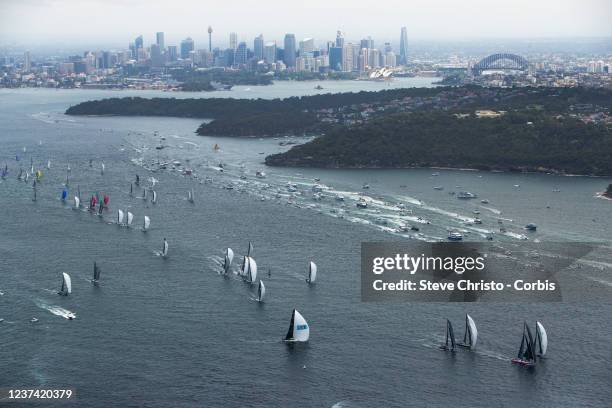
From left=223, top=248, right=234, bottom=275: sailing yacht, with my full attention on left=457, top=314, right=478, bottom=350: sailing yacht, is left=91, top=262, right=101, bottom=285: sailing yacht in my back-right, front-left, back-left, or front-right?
back-right

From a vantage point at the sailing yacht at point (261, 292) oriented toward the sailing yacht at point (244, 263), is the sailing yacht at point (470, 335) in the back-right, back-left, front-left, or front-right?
back-right

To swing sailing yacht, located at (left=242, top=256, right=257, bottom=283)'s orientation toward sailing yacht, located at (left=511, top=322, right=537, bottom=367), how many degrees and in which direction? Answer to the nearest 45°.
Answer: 0° — it already faces it

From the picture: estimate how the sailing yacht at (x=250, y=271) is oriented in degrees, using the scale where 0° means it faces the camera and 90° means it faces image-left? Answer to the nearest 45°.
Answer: approximately 315°

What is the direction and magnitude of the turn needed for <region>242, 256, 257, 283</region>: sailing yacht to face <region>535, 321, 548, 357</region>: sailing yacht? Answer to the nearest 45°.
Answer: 0° — it already faces it

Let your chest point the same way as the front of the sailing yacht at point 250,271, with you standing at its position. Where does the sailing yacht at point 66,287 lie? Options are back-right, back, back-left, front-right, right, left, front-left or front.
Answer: back-right

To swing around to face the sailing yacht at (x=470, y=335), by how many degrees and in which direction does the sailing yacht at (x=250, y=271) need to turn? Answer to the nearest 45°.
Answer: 0° — it already faces it

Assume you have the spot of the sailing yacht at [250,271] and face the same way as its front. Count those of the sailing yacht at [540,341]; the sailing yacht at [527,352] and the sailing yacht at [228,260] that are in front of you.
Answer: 2

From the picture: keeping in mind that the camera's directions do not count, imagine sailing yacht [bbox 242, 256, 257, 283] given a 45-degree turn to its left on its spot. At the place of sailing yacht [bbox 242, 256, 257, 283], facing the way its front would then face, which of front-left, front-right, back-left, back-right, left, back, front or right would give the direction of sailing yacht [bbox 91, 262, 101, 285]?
back

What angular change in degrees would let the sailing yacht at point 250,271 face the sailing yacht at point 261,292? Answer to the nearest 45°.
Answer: approximately 45° to its right

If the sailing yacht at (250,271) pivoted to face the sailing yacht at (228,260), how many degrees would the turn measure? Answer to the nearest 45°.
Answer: approximately 180°
